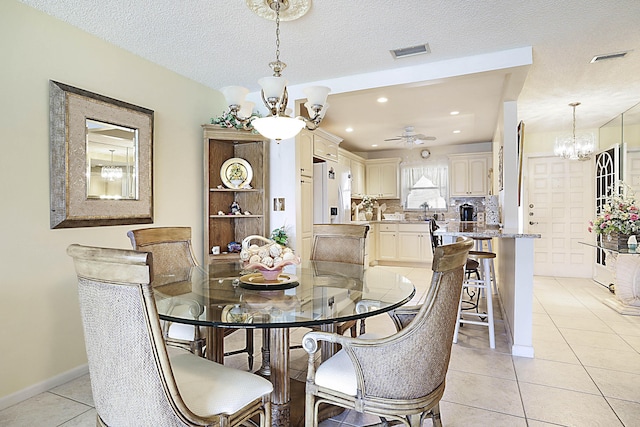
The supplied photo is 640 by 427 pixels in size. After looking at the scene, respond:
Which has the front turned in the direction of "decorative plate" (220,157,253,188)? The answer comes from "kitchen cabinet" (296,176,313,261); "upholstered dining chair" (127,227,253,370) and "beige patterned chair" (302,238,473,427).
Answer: the beige patterned chair

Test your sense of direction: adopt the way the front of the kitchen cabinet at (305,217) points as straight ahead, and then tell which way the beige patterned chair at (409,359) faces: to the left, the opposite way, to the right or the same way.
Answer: the opposite way

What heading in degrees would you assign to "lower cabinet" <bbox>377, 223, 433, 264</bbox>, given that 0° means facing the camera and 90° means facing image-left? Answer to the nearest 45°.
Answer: approximately 0°

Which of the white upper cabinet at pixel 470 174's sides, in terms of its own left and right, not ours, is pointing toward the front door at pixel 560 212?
left

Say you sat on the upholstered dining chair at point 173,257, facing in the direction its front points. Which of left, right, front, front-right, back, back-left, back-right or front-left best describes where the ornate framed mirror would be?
back

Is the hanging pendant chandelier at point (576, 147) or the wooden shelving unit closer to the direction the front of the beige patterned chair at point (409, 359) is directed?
the wooden shelving unit

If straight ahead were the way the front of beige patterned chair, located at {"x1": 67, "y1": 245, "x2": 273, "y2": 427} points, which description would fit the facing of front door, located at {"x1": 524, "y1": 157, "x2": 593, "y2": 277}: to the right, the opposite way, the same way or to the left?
the opposite way

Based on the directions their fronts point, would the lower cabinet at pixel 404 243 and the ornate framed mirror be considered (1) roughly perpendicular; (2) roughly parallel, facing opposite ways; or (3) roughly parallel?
roughly perpendicular
